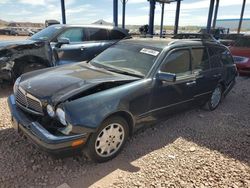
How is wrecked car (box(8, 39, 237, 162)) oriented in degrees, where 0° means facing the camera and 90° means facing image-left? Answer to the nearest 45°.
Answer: approximately 45°

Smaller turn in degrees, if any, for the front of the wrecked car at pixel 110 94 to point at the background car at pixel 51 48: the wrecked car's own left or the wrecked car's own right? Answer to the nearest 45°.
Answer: approximately 90° to the wrecked car's own right

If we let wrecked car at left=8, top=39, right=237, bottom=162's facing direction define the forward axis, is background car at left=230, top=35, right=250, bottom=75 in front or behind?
behind
